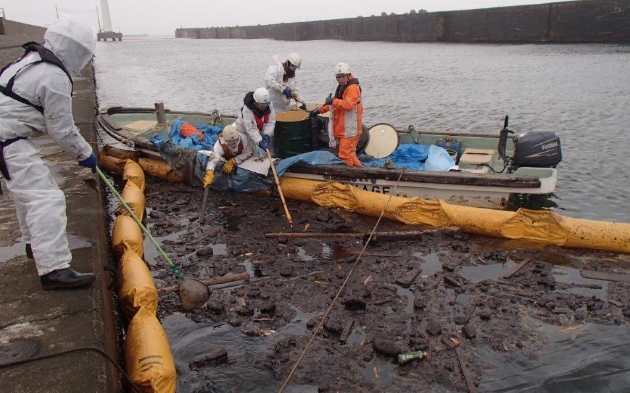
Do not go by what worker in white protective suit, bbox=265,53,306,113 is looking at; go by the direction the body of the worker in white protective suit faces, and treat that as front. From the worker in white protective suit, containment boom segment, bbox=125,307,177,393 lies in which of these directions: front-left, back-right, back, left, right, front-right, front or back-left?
front-right

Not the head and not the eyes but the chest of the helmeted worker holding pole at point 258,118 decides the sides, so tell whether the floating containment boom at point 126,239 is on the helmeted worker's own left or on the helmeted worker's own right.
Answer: on the helmeted worker's own right

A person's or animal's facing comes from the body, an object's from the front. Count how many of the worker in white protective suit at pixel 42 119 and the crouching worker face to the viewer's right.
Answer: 1

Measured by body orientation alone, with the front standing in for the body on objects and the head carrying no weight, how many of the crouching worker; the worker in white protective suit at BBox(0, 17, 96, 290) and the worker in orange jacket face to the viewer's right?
1

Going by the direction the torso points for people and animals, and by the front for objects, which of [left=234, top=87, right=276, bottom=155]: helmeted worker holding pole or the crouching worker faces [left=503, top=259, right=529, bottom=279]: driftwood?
the helmeted worker holding pole

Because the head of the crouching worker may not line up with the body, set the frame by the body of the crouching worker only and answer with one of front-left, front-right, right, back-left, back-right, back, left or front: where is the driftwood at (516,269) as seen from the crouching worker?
left

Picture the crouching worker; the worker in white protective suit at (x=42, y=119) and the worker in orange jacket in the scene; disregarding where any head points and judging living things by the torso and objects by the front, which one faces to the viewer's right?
the worker in white protective suit

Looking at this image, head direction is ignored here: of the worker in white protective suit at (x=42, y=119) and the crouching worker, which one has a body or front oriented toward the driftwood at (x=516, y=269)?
the worker in white protective suit

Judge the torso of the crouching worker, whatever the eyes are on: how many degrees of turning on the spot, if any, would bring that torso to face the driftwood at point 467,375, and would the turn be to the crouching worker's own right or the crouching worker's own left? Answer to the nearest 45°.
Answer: approximately 45° to the crouching worker's own left

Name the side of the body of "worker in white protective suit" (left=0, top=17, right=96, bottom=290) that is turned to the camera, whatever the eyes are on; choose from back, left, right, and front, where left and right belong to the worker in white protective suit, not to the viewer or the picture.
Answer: right

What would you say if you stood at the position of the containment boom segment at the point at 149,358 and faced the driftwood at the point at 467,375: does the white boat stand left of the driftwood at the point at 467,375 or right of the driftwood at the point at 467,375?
left

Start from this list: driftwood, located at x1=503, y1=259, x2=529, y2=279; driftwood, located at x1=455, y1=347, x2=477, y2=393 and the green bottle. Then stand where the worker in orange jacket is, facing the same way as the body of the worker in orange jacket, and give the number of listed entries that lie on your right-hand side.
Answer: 0

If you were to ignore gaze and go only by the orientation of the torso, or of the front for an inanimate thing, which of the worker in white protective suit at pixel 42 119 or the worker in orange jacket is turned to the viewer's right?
the worker in white protective suit

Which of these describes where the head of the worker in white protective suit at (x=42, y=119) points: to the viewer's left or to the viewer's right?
to the viewer's right

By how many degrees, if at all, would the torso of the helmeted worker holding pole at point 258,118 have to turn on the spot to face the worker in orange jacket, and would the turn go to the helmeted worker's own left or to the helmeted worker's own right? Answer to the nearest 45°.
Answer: approximately 45° to the helmeted worker's own left

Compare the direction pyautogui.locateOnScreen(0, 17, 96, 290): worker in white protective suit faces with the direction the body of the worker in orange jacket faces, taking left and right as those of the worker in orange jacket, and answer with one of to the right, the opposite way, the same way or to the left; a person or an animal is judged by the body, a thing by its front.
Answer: the opposite way
